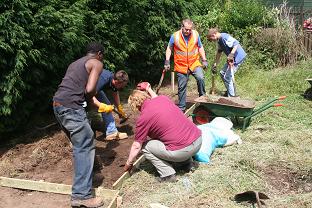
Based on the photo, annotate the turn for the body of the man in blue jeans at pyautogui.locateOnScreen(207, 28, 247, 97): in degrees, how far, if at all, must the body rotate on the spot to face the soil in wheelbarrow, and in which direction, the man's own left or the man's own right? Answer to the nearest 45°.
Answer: approximately 90° to the man's own left

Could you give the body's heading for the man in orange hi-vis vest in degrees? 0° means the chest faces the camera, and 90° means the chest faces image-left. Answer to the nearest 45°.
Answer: approximately 0°

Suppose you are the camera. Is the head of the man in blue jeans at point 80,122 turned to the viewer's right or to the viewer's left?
to the viewer's right

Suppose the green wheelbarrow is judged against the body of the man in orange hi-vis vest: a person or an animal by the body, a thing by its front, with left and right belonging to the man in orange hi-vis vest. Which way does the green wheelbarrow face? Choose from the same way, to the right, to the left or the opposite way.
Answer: to the right

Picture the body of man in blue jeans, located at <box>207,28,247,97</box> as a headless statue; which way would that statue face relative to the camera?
to the viewer's left

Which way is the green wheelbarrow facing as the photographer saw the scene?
facing to the left of the viewer

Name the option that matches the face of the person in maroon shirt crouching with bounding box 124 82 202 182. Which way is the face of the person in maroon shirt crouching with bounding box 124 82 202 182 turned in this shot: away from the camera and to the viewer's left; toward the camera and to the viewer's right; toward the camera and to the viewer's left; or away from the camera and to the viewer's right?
away from the camera and to the viewer's left

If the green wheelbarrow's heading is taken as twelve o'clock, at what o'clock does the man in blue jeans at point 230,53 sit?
The man in blue jeans is roughly at 3 o'clock from the green wheelbarrow.

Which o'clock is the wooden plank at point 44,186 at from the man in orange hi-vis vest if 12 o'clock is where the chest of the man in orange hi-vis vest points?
The wooden plank is roughly at 1 o'clock from the man in orange hi-vis vest.
